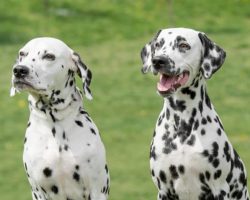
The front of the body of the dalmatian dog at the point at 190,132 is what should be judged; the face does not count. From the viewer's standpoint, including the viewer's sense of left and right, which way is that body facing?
facing the viewer and to the left of the viewer

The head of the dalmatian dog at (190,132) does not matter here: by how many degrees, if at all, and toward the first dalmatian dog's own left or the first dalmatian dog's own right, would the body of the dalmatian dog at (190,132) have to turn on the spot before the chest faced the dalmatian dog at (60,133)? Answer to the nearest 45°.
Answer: approximately 45° to the first dalmatian dog's own right
